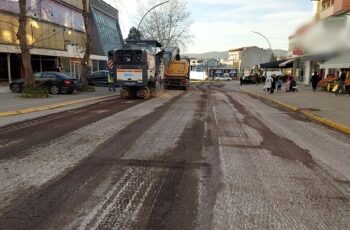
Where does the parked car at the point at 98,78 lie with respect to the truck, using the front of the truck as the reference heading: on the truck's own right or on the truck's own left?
on the truck's own left

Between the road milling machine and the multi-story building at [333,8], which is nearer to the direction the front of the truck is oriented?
the multi-story building

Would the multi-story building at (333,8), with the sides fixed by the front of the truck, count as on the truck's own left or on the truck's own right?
on the truck's own right

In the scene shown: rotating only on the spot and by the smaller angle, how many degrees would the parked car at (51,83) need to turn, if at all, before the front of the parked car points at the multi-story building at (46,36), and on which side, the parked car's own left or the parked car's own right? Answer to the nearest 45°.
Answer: approximately 45° to the parked car's own right

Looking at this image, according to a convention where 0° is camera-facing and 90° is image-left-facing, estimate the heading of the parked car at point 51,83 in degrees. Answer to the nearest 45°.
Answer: approximately 135°

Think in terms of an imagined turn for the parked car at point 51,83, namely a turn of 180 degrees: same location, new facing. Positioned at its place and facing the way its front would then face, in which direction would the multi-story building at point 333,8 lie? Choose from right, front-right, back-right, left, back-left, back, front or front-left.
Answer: front-left

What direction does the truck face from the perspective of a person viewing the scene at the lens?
facing away from the viewer
